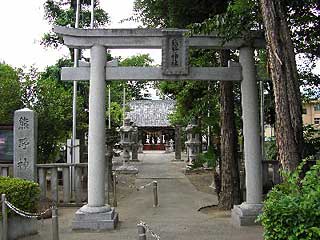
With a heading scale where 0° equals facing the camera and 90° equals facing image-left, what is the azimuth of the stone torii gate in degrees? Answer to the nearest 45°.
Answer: approximately 0°

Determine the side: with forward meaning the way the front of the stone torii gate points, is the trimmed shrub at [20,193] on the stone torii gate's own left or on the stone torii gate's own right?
on the stone torii gate's own right

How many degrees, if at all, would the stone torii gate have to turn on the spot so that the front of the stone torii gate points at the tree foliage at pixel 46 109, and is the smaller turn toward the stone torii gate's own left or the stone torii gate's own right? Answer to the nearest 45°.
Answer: approximately 135° to the stone torii gate's own right

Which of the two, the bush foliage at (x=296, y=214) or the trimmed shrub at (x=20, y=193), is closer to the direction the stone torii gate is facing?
the bush foliage

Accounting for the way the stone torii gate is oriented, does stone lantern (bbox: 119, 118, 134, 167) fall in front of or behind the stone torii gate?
behind

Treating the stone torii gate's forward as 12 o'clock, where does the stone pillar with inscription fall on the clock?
The stone pillar with inscription is roughly at 4 o'clock from the stone torii gate.
